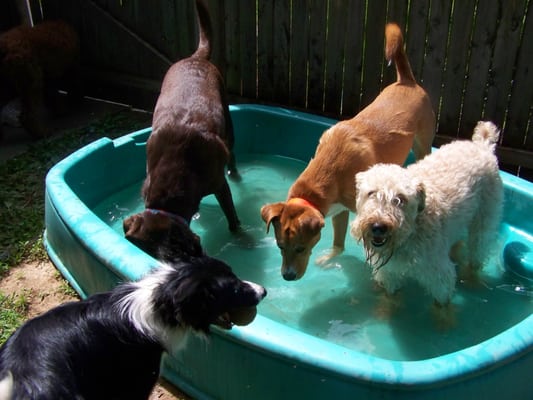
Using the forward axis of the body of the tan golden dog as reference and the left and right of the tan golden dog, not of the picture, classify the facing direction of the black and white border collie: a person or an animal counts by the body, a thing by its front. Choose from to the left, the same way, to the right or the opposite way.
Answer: the opposite way

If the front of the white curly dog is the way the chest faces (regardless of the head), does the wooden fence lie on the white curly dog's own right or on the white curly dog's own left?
on the white curly dog's own right

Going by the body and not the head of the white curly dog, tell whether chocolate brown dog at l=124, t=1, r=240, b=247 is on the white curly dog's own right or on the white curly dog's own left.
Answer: on the white curly dog's own right

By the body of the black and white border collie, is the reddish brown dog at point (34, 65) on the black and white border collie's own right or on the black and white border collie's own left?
on the black and white border collie's own left

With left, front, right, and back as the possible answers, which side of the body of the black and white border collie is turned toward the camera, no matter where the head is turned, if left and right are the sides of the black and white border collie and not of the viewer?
right

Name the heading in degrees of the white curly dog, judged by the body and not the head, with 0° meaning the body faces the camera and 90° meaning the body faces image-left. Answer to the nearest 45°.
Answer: approximately 45°

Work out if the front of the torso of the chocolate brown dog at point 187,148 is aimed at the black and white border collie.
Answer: yes

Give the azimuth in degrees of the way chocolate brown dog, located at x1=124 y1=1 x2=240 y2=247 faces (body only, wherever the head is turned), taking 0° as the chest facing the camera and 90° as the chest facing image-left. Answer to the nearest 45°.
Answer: approximately 0°
